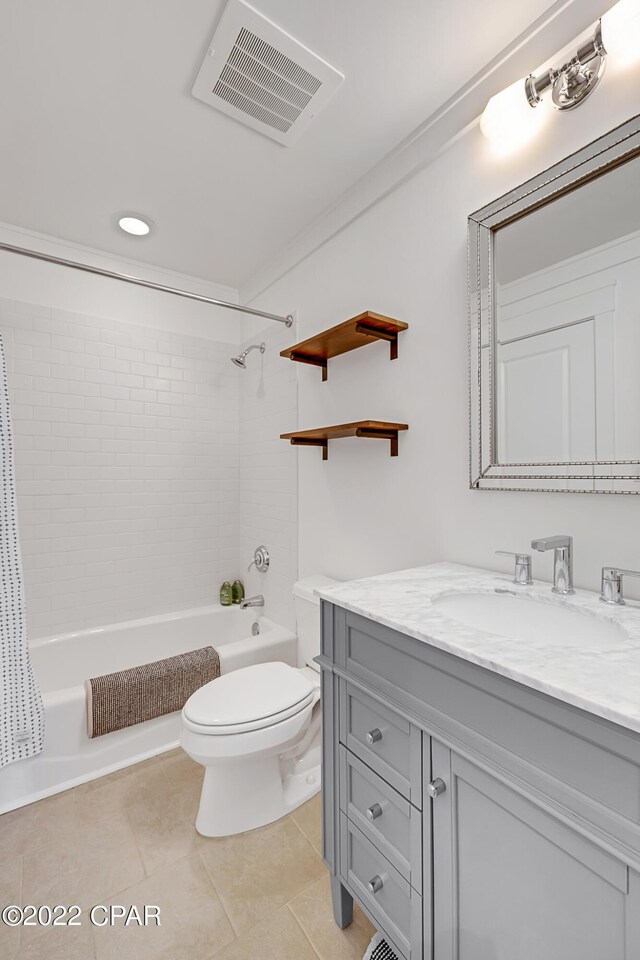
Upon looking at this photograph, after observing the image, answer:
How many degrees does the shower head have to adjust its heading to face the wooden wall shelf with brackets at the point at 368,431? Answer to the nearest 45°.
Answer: approximately 45° to its left

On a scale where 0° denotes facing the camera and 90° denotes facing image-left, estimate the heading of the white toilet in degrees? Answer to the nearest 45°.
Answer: approximately 45°

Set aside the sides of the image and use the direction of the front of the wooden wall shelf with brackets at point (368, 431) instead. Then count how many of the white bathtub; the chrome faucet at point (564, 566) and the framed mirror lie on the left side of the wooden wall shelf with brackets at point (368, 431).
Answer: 2

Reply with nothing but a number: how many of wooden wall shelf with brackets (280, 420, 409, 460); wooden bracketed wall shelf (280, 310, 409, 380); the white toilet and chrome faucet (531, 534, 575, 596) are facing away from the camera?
0

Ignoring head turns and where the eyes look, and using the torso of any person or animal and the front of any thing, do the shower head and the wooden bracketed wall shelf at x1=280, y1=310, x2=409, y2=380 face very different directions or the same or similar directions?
same or similar directions

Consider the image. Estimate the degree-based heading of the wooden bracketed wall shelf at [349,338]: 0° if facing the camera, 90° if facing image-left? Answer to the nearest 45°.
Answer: approximately 45°

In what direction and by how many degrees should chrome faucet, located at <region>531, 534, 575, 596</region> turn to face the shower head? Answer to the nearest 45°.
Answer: approximately 90° to its right

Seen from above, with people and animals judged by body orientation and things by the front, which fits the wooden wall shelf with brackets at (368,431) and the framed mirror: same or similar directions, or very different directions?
same or similar directions

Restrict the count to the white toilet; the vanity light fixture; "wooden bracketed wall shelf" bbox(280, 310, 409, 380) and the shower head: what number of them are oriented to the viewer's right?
0

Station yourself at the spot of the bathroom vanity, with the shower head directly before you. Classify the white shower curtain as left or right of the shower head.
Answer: left

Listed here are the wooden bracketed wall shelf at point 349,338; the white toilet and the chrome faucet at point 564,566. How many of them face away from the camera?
0

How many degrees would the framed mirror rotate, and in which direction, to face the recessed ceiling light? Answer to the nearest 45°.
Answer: approximately 45° to its right

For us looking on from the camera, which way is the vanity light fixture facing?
facing the viewer and to the left of the viewer
